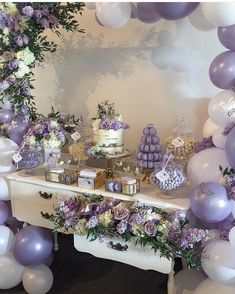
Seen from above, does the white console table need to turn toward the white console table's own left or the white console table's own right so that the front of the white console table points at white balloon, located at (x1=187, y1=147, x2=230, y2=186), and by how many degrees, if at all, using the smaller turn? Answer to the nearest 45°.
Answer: approximately 135° to the white console table's own left

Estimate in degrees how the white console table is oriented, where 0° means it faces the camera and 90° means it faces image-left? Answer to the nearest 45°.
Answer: approximately 45°

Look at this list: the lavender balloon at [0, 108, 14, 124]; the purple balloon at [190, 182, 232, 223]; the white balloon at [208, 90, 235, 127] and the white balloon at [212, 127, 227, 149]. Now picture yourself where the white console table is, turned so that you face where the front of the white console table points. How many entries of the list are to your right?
1

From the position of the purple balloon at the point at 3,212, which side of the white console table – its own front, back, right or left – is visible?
right

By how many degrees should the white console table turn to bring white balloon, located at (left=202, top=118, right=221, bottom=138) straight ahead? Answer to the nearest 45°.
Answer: approximately 135° to its left

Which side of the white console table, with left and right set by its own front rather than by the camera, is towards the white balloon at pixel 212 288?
left
